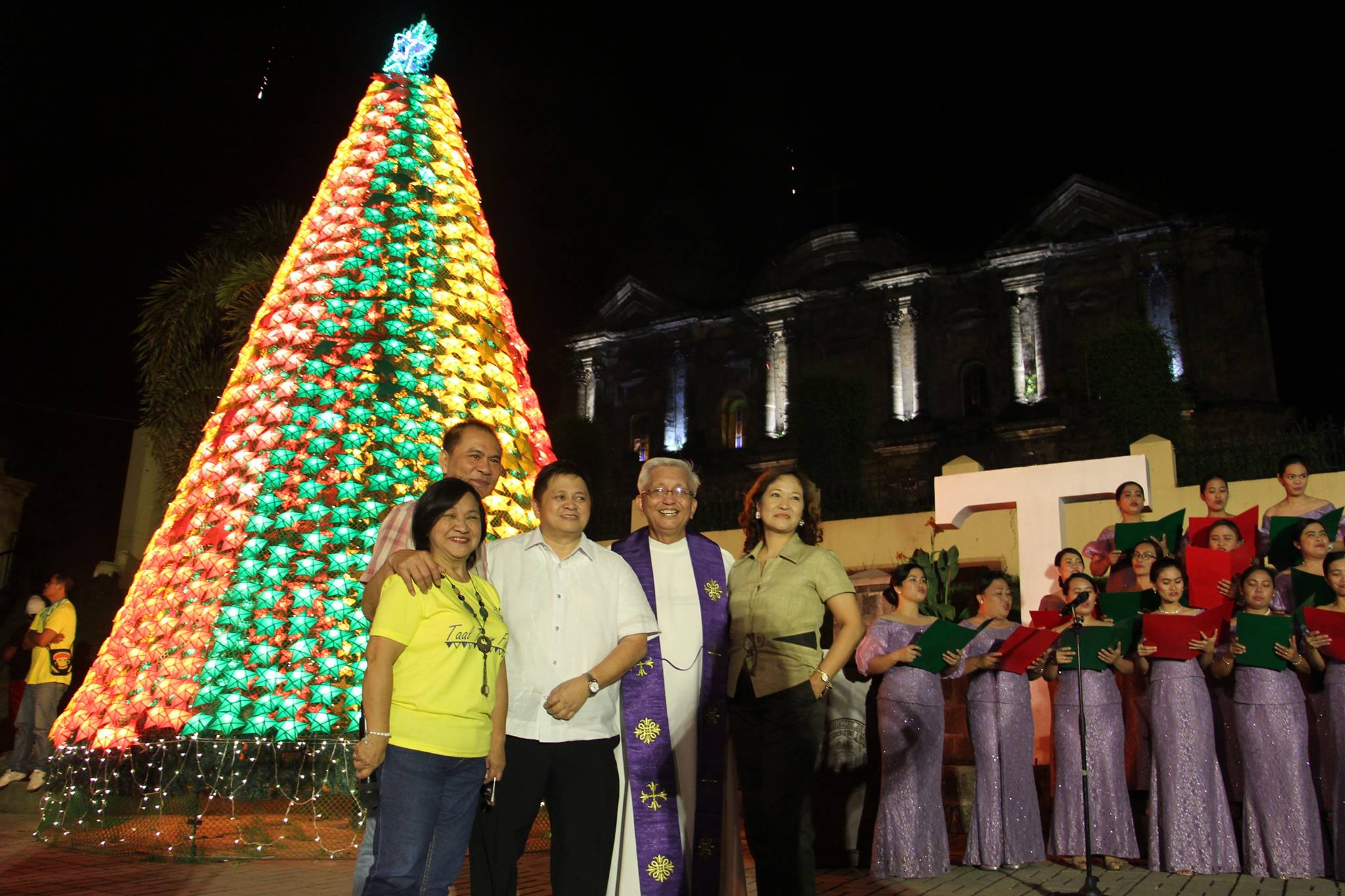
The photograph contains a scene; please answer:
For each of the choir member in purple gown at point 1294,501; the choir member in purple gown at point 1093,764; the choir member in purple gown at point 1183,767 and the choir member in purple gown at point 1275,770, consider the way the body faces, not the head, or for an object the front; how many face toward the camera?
4

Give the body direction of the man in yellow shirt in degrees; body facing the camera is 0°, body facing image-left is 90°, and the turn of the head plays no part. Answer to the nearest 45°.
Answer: approximately 45°

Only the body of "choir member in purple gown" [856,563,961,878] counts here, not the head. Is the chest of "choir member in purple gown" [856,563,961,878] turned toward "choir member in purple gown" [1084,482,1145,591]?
no

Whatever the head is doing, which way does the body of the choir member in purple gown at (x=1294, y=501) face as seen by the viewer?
toward the camera

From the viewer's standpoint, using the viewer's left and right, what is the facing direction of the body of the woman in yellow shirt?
facing the viewer and to the right of the viewer

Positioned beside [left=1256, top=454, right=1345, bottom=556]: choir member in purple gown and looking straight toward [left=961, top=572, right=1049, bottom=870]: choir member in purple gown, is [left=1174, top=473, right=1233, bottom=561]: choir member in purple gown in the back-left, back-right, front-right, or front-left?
front-right

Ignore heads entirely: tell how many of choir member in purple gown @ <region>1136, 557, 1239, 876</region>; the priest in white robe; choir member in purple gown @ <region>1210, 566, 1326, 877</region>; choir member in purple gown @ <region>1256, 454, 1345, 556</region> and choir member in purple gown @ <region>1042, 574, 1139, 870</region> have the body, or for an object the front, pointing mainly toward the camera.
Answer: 5

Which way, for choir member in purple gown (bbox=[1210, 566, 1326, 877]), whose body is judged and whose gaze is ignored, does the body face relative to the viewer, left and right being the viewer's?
facing the viewer

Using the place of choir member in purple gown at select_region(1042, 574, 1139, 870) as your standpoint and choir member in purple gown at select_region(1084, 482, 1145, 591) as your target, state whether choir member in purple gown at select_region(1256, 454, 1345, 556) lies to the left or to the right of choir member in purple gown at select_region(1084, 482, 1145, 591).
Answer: right

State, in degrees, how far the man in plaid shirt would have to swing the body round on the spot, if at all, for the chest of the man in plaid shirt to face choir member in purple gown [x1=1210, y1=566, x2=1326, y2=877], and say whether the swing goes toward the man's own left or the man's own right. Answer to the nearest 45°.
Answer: approximately 45° to the man's own left

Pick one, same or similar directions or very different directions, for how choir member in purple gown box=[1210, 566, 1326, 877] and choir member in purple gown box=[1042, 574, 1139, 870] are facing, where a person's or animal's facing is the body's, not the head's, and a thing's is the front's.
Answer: same or similar directions

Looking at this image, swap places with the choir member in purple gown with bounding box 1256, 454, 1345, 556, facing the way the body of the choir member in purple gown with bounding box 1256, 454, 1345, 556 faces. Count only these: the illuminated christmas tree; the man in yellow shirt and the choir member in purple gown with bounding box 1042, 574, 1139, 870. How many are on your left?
0

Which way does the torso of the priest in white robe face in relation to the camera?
toward the camera

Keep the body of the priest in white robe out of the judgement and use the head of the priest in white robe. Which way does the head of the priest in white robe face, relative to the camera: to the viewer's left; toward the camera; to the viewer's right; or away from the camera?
toward the camera

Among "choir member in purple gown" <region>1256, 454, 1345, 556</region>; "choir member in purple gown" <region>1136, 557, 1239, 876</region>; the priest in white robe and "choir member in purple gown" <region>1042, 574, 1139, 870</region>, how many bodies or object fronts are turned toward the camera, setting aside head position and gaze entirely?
4

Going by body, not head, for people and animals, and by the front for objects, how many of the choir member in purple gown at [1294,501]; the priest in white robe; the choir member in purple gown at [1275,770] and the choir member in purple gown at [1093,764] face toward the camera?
4

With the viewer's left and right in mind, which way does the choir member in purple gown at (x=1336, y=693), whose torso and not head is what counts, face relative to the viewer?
facing the viewer and to the left of the viewer
